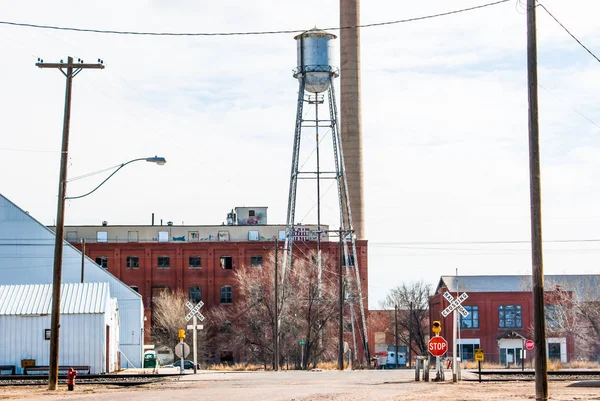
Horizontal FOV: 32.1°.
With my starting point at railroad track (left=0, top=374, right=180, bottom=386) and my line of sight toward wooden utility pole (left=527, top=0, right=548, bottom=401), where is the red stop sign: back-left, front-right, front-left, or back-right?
front-left

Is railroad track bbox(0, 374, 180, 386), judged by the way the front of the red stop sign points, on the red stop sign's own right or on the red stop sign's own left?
on the red stop sign's own right

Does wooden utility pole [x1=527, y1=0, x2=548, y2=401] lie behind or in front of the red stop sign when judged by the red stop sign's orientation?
in front

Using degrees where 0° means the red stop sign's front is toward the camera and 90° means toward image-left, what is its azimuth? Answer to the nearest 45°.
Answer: approximately 0°

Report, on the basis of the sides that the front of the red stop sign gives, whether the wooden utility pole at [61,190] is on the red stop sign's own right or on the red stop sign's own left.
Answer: on the red stop sign's own right

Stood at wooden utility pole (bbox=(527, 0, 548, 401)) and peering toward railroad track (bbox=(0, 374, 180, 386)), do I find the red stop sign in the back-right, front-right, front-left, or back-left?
front-right

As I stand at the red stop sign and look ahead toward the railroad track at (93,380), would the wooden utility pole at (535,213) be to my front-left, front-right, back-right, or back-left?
back-left

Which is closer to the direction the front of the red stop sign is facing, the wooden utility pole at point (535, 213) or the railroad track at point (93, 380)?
the wooden utility pole
